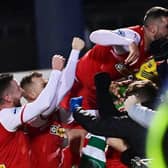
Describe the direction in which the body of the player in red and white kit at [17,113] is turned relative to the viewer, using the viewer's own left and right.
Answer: facing to the right of the viewer
